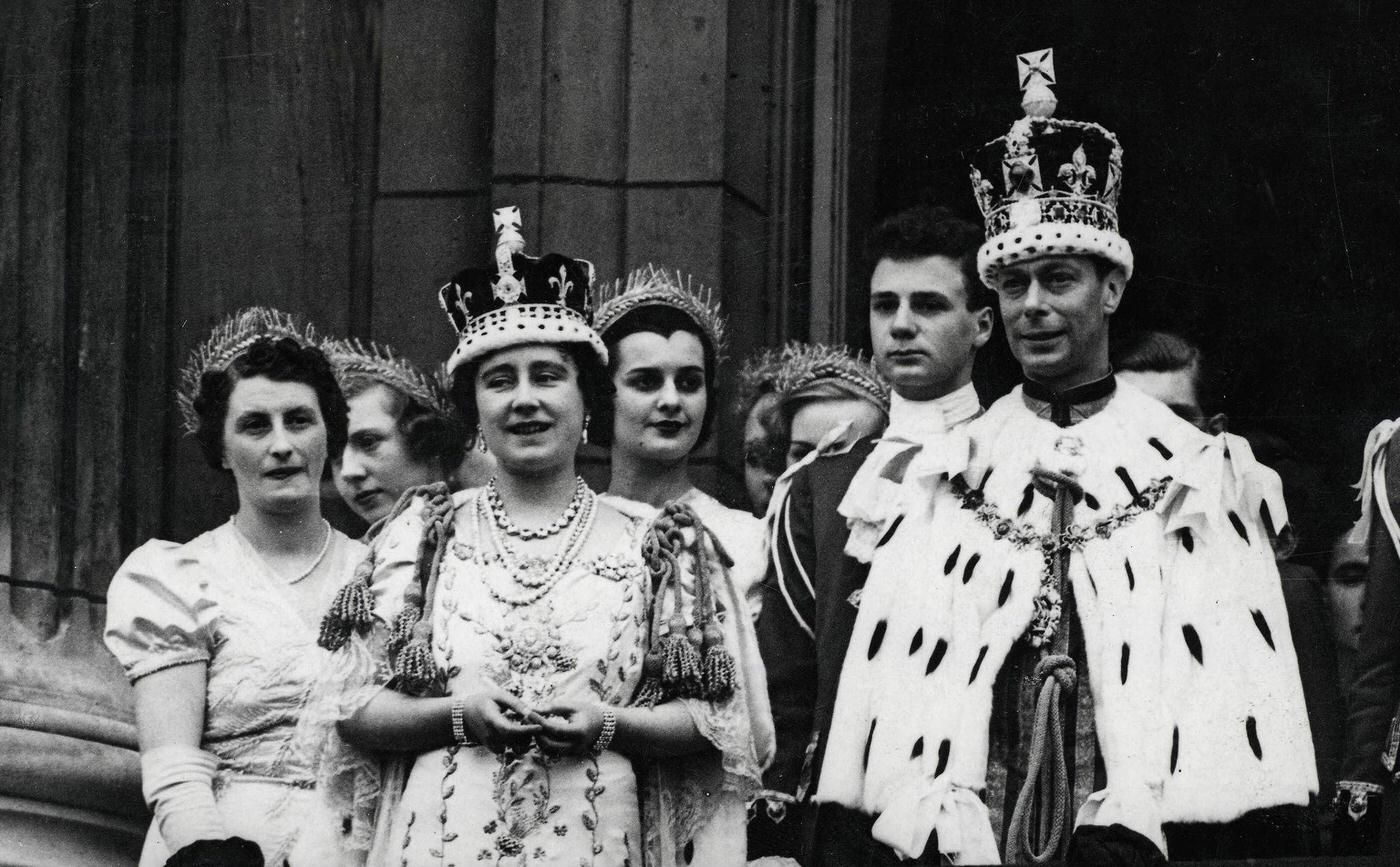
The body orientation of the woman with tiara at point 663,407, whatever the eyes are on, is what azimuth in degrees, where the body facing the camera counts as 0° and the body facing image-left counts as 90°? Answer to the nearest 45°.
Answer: approximately 0°

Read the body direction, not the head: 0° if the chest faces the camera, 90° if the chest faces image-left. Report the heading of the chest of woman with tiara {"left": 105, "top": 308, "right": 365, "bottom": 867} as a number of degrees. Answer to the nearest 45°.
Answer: approximately 315°

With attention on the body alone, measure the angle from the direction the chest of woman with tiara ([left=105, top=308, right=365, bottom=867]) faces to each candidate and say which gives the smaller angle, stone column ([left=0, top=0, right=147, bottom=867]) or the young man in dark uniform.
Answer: the young man in dark uniform

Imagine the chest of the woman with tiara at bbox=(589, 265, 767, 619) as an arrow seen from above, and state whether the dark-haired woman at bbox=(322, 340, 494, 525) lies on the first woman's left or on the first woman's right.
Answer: on the first woman's right

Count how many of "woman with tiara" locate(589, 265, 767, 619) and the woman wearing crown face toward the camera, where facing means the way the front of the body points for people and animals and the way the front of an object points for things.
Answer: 2

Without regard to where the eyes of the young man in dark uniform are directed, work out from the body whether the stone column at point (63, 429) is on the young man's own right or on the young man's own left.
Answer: on the young man's own right
